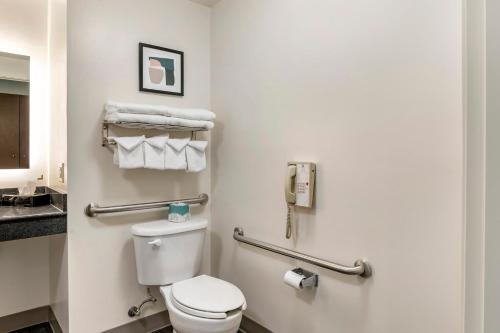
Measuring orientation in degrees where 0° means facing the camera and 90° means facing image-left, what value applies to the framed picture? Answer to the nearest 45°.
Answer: approximately 315°

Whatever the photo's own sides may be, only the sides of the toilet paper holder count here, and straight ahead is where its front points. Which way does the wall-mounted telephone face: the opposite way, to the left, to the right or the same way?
the same way

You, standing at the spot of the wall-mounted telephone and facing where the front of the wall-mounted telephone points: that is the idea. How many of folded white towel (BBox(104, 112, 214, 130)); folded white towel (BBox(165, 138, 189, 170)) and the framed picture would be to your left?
0

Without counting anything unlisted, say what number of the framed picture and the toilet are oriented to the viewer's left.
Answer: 0

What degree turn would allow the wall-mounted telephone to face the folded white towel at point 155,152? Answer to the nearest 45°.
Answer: approximately 45° to its right

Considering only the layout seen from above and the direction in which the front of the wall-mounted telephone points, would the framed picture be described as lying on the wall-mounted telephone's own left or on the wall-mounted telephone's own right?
on the wall-mounted telephone's own right

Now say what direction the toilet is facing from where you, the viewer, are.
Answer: facing the viewer and to the right of the viewer

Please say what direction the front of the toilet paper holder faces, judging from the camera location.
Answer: facing the viewer and to the left of the viewer

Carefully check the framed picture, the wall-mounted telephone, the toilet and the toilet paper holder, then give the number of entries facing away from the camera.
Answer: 0

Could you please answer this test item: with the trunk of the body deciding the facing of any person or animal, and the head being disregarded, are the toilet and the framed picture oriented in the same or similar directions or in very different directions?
same or similar directions

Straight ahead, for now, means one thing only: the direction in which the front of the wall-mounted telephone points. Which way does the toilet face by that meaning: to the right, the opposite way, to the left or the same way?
to the left

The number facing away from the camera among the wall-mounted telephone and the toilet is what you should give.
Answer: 0
